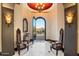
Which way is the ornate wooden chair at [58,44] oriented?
to the viewer's left
